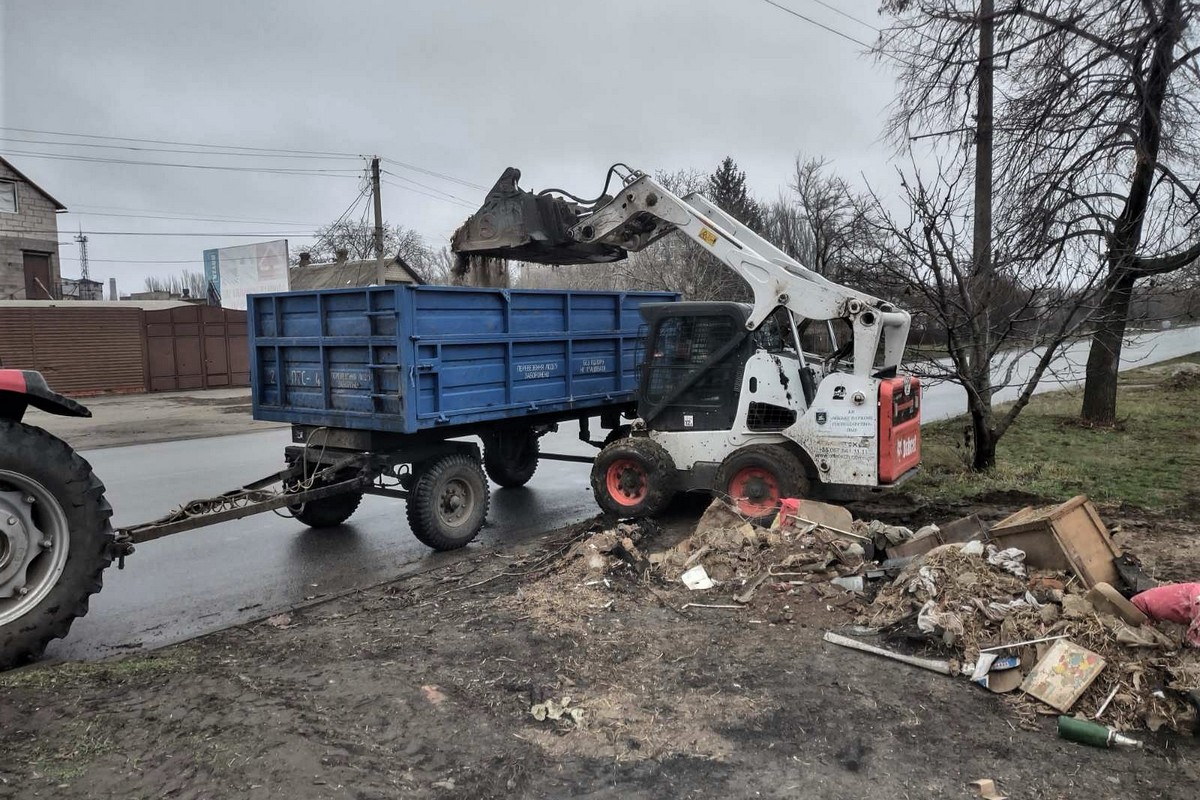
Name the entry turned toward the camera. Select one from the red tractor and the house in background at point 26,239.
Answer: the house in background

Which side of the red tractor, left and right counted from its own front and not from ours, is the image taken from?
left

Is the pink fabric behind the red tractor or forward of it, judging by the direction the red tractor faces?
behind

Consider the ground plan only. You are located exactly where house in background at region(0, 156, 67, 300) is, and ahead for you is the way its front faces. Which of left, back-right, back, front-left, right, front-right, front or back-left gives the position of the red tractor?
front

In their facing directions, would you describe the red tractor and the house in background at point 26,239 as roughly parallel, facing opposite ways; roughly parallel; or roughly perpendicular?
roughly perpendicular

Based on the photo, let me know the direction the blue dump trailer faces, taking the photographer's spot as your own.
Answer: facing the viewer and to the left of the viewer

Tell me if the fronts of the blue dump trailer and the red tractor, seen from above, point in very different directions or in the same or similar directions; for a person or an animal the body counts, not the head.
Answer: same or similar directions

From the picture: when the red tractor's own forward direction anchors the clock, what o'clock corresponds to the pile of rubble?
The pile of rubble is roughly at 7 o'clock from the red tractor.

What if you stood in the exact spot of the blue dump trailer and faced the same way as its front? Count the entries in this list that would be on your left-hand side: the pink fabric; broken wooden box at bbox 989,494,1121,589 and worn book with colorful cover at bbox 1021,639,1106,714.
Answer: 3

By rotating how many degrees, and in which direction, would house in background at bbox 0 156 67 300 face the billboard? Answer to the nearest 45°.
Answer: approximately 45° to its left

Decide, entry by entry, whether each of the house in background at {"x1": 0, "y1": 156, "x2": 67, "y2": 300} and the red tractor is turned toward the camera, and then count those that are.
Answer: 1

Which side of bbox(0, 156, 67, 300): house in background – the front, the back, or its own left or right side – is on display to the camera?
front
